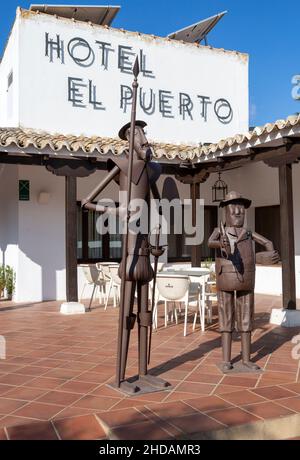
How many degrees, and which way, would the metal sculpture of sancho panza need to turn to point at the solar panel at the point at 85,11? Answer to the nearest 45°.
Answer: approximately 135° to its right

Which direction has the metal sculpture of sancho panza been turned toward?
toward the camera

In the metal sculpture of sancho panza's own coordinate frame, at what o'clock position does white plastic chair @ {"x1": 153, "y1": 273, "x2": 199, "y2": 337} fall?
The white plastic chair is roughly at 5 o'clock from the metal sculpture of sancho panza.

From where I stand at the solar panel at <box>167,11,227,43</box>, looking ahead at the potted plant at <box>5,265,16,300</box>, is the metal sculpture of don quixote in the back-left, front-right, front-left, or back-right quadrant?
front-left

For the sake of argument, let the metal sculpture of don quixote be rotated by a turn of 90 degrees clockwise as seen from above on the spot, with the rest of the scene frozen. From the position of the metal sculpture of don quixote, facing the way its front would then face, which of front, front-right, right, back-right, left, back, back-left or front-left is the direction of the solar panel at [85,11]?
back-right

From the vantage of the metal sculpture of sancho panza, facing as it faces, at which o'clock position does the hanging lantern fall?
The hanging lantern is roughly at 6 o'clock from the metal sculpture of sancho panza.

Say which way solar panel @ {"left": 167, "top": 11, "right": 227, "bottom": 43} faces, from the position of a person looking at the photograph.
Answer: facing away from the viewer and to the left of the viewer

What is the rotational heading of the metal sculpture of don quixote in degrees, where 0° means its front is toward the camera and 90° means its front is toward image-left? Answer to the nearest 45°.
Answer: approximately 315°

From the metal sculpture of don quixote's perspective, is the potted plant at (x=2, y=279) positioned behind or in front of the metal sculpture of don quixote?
behind

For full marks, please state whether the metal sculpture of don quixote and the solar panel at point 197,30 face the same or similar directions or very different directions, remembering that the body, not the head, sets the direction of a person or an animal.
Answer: very different directions

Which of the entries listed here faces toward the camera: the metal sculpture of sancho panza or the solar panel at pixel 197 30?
the metal sculpture of sancho panza

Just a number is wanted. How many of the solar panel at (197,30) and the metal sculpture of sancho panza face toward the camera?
1
